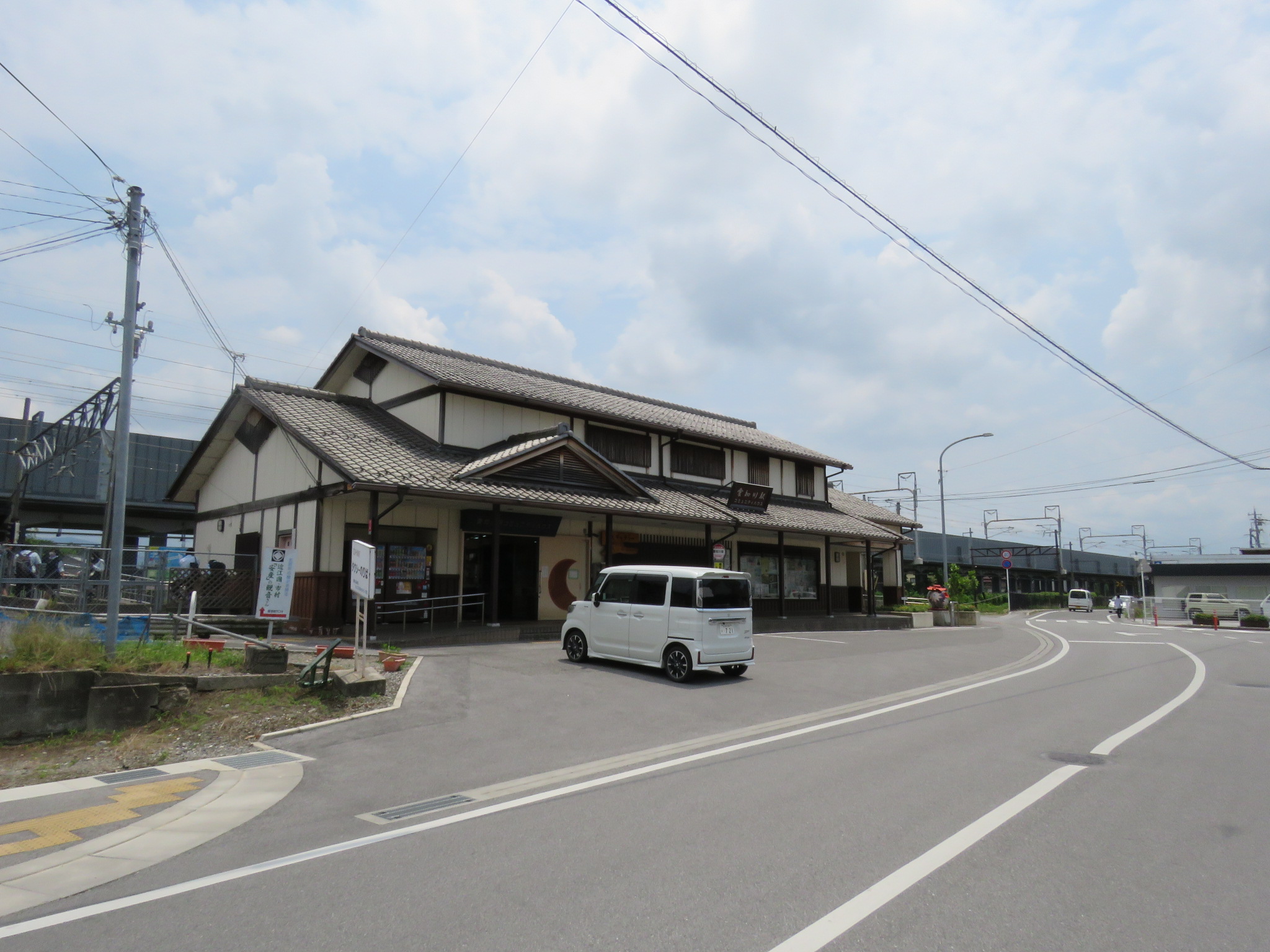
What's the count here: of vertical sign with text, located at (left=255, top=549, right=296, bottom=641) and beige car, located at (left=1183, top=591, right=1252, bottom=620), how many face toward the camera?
1

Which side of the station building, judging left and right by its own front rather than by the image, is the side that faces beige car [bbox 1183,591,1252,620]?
left

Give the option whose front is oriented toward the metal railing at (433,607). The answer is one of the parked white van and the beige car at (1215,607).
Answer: the parked white van

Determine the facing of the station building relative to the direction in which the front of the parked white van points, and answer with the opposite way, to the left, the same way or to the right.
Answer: the opposite way

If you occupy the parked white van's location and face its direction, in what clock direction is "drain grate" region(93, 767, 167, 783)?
The drain grate is roughly at 9 o'clock from the parked white van.

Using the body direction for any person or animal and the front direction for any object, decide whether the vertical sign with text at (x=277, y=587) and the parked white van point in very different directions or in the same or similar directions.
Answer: very different directions

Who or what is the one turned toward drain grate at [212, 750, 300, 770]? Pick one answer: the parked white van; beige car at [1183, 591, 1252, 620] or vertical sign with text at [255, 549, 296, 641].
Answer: the vertical sign with text

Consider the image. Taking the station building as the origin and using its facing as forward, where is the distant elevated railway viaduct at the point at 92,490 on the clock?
The distant elevated railway viaduct is roughly at 6 o'clock from the station building.

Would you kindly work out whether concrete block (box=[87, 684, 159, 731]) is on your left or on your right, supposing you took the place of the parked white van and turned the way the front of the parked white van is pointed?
on your left
